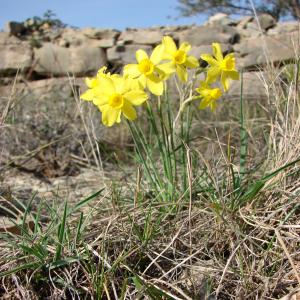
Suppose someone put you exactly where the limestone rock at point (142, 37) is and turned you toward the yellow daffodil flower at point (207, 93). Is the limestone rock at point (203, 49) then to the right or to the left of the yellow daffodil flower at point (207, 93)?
left

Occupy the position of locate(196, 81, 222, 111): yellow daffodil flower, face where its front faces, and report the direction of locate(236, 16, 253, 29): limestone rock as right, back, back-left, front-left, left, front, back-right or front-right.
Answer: back-left

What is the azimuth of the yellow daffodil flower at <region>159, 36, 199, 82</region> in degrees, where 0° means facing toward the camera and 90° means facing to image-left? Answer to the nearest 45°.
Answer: approximately 0°

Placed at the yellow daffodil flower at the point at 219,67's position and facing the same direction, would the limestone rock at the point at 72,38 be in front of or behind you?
behind

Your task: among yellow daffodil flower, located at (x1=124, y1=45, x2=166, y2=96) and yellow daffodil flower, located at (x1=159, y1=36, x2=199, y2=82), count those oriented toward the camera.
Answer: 2

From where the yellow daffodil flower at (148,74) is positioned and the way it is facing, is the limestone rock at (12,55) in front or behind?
behind

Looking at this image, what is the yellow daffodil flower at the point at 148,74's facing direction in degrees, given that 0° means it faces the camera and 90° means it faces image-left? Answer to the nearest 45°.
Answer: approximately 0°

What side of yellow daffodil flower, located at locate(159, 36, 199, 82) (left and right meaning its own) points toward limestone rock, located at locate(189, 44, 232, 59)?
back

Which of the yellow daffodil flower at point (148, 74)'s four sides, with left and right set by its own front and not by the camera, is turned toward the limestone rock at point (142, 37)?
back
